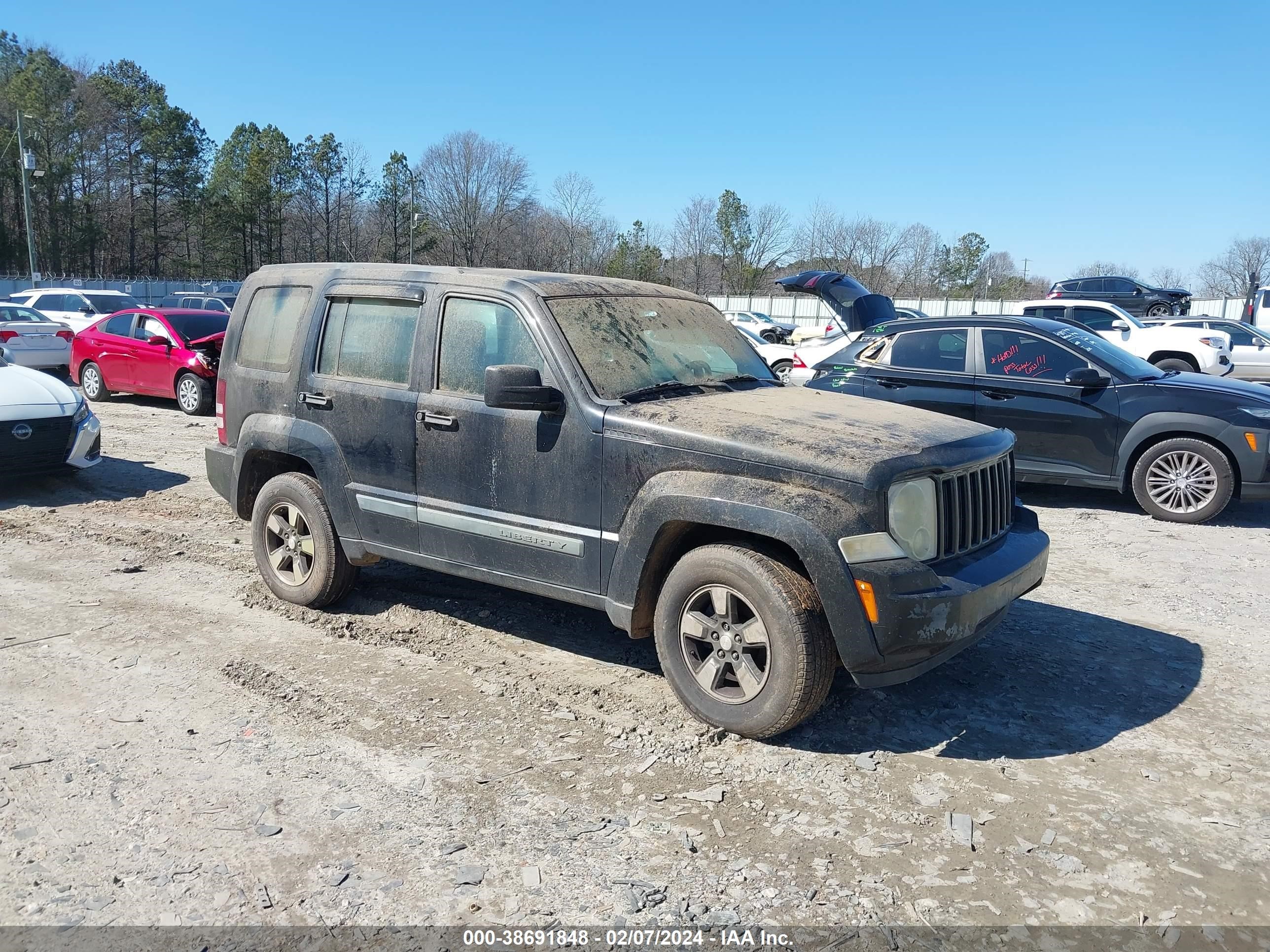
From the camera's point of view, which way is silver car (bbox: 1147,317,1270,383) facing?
to the viewer's right

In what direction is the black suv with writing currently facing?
to the viewer's right

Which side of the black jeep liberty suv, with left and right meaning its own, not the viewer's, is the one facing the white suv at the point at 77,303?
back

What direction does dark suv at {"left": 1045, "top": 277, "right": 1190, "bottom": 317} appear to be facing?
to the viewer's right

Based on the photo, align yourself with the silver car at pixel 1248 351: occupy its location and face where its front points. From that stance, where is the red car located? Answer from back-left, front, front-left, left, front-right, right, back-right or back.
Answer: back-right

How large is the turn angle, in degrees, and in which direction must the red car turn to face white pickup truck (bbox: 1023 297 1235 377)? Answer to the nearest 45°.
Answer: approximately 45° to its left

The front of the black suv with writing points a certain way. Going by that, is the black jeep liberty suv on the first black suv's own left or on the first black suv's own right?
on the first black suv's own right

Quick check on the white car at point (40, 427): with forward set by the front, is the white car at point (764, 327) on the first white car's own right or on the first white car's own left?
on the first white car's own left

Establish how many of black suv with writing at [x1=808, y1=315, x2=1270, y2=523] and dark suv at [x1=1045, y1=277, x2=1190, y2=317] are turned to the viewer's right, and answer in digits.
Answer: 2

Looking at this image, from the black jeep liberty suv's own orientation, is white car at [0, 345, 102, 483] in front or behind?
behind

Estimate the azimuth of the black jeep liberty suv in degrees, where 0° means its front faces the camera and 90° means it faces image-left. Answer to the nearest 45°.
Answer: approximately 315°

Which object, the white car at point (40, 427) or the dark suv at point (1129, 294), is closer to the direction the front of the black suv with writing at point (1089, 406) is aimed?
the dark suv

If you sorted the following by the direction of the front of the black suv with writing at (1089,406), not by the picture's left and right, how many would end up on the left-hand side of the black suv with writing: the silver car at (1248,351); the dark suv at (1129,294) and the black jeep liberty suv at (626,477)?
2
